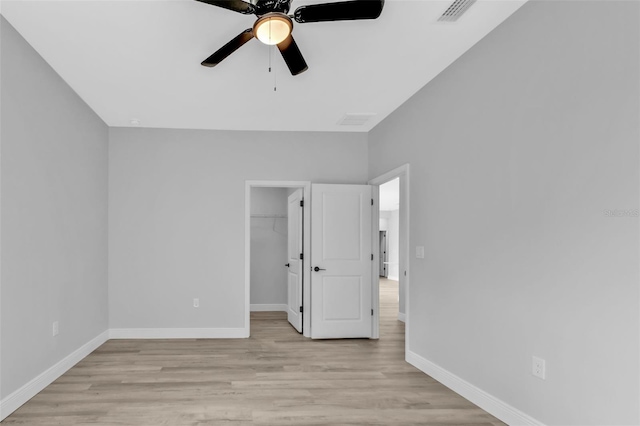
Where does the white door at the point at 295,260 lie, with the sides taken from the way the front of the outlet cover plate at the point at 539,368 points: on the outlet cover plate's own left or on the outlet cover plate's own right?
on the outlet cover plate's own right

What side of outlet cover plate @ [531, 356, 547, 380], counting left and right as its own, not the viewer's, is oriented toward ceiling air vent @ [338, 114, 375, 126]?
right

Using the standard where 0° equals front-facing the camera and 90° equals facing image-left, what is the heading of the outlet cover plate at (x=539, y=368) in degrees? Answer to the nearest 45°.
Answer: approximately 45°

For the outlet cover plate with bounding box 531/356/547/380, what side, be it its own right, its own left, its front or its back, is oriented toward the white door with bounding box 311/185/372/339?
right
